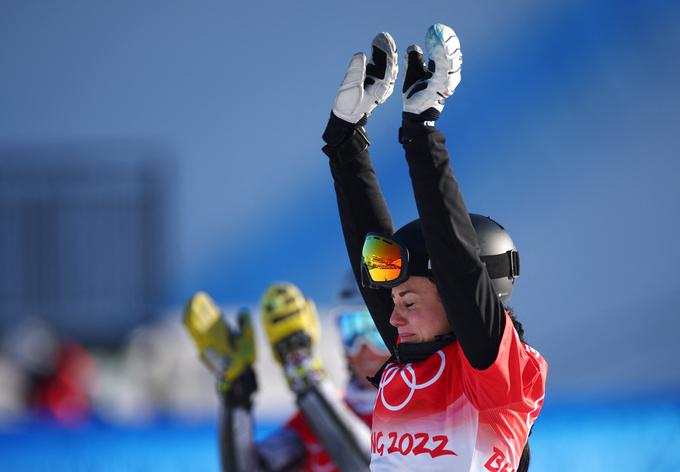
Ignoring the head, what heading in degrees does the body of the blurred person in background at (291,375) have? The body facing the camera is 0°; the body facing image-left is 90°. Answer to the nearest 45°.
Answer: approximately 45°

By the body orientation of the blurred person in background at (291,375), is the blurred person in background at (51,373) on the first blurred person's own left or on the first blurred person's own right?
on the first blurred person's own right
